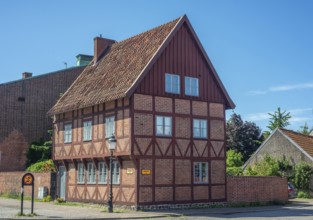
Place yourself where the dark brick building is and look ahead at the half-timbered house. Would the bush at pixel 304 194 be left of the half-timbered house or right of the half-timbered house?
left

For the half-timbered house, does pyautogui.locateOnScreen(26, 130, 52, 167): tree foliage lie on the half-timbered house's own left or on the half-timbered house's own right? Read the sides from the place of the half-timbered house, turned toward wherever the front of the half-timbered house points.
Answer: on the half-timbered house's own right

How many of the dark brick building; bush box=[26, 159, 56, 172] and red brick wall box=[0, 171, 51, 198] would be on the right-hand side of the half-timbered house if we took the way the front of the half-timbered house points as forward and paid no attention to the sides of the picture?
3

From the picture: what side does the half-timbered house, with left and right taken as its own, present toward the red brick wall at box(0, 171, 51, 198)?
right

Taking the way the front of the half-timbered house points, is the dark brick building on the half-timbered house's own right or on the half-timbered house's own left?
on the half-timbered house's own right

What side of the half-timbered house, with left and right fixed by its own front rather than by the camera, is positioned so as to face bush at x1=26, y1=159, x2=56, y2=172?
right

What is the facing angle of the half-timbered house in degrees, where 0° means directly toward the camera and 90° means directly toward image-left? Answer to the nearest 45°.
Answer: approximately 45°

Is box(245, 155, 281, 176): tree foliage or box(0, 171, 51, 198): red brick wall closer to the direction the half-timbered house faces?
the red brick wall
